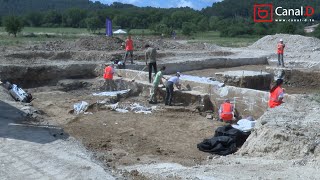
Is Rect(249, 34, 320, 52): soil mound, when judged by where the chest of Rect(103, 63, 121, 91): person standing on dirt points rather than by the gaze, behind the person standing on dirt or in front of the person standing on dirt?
in front

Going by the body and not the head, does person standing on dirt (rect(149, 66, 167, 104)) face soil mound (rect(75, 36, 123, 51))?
no

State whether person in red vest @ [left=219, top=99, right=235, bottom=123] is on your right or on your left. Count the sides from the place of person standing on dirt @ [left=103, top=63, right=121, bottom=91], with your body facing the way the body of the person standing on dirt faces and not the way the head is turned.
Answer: on your right

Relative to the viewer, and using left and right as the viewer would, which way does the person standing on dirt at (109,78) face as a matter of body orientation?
facing away from the viewer and to the right of the viewer

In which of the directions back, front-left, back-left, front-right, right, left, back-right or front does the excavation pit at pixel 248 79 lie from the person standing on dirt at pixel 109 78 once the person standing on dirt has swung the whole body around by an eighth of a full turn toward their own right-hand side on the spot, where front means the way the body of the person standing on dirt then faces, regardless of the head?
front
